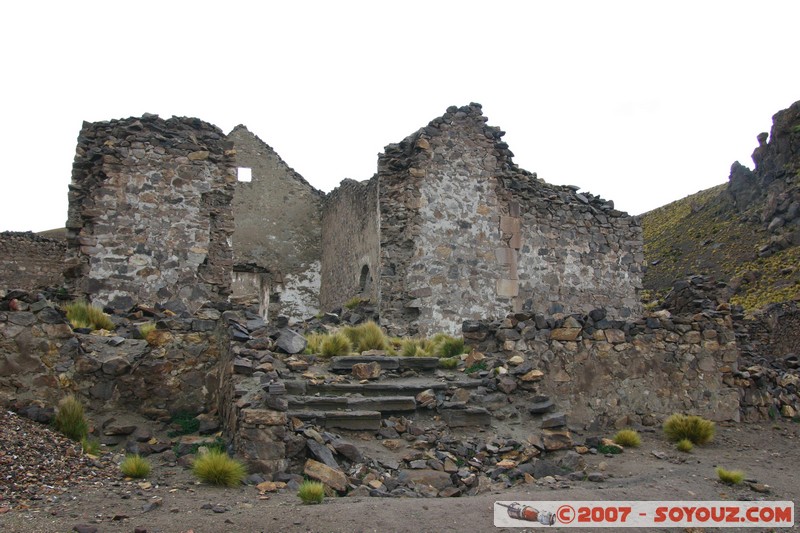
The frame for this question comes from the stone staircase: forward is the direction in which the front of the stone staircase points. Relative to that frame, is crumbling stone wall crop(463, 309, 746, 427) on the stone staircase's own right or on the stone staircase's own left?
on the stone staircase's own left

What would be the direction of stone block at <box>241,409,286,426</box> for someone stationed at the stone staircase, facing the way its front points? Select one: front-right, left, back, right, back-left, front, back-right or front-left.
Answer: front-right

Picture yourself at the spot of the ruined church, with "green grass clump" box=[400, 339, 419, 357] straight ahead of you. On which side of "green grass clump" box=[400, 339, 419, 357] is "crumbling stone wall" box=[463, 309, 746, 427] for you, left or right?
left

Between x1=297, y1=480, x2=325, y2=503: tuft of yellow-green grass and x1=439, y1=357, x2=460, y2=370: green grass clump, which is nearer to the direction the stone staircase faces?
the tuft of yellow-green grass

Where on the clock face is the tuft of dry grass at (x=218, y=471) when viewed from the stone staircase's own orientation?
The tuft of dry grass is roughly at 1 o'clock from the stone staircase.

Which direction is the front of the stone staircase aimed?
toward the camera

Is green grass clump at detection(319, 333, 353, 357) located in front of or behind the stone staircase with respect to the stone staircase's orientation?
behind

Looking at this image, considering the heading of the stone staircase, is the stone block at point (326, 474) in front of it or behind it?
in front

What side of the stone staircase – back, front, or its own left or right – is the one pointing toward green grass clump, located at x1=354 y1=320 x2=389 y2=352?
back

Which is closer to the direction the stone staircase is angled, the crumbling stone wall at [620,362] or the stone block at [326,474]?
the stone block

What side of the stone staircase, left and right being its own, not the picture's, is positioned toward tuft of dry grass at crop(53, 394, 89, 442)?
right

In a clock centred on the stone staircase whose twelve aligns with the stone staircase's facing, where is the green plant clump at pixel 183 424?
The green plant clump is roughly at 3 o'clock from the stone staircase.

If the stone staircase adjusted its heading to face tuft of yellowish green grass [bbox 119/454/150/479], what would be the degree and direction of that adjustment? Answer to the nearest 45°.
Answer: approximately 45° to its right

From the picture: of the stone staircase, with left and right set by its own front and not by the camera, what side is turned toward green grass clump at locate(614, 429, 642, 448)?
left
